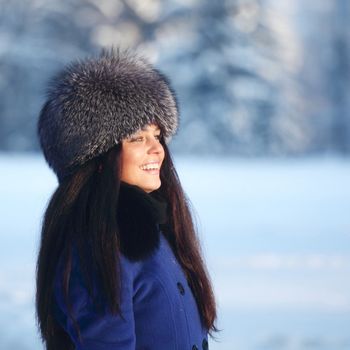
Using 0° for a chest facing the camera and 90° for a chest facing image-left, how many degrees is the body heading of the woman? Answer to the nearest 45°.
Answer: approximately 315°
